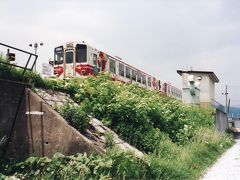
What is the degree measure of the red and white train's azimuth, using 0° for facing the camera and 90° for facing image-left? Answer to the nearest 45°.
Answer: approximately 45°

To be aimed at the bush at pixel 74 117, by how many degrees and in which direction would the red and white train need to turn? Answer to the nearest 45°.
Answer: approximately 45° to its left
